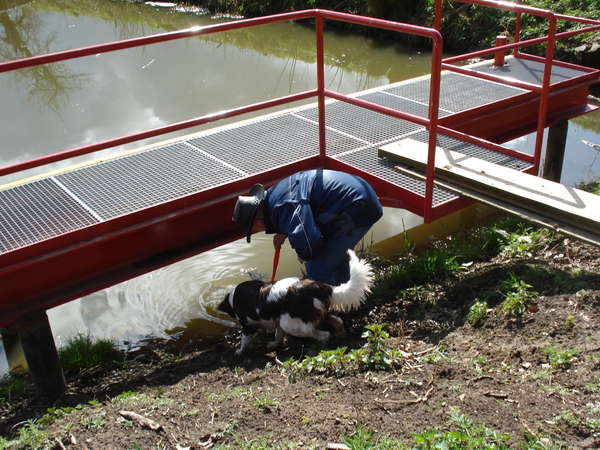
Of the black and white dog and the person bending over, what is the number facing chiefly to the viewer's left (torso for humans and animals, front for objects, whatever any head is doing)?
2

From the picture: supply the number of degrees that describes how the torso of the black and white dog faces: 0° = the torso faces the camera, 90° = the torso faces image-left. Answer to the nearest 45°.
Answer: approximately 90°

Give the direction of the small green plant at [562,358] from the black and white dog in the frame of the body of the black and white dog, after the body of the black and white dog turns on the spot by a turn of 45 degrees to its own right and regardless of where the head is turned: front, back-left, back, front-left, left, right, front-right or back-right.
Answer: back

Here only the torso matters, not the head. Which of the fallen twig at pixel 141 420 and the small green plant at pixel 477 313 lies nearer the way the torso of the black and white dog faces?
the fallen twig

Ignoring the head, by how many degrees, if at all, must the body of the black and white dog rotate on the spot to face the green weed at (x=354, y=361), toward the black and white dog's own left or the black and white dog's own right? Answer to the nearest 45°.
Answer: approximately 135° to the black and white dog's own left

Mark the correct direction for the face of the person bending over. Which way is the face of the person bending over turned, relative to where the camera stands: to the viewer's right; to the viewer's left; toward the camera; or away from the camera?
to the viewer's left

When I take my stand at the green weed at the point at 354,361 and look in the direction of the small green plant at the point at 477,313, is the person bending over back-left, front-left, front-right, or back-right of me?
front-left

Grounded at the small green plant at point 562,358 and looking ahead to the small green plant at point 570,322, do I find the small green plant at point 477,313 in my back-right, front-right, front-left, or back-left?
front-left

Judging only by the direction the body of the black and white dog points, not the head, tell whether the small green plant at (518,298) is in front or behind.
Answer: behind

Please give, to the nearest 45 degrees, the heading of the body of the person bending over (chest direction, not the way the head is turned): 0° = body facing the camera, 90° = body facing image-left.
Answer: approximately 90°

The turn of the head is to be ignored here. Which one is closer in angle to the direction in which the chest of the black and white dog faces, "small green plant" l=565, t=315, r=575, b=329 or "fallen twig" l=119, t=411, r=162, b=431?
the fallen twig

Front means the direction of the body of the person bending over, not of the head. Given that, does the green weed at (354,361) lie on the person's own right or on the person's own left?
on the person's own left
